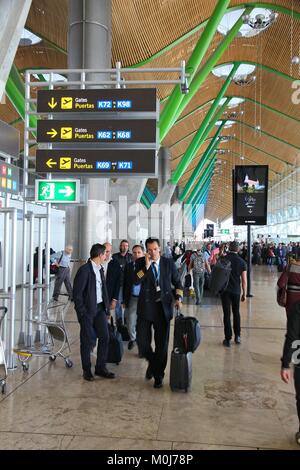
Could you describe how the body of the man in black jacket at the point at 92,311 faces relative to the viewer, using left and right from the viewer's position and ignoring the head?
facing the viewer and to the right of the viewer

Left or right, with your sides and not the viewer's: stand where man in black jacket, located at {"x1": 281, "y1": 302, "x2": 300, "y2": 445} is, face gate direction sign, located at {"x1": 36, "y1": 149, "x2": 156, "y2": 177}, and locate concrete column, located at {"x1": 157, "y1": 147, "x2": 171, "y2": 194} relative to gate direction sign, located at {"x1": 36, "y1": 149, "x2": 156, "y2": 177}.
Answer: right

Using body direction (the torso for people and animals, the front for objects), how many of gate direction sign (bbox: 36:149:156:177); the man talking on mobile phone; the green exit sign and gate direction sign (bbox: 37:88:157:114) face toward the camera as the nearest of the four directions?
4

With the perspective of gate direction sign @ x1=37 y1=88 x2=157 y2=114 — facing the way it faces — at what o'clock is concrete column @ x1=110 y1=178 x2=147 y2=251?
The concrete column is roughly at 6 o'clock from the gate direction sign.

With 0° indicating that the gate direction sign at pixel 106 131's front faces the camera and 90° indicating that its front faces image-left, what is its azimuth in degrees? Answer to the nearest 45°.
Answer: approximately 0°

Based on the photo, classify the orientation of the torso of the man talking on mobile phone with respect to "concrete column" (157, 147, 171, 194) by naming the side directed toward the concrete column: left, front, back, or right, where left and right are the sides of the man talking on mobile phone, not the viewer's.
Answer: back

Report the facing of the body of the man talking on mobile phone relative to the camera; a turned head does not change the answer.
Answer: toward the camera

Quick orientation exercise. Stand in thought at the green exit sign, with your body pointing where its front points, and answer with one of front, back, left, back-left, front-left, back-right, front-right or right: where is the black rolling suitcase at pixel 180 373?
front-left

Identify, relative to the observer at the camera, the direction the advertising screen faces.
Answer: facing the viewer

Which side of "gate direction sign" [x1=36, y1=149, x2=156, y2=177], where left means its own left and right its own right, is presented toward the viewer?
front

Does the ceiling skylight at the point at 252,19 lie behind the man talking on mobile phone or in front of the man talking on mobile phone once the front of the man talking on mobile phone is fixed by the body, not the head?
behind
